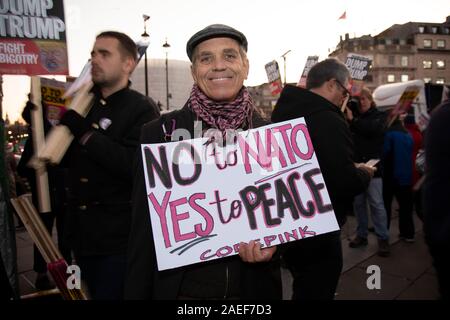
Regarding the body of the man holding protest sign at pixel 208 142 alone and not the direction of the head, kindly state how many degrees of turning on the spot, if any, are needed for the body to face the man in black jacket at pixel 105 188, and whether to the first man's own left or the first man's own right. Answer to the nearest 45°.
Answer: approximately 135° to the first man's own right

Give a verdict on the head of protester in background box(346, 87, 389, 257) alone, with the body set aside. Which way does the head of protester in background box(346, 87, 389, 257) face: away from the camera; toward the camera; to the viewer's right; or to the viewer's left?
toward the camera

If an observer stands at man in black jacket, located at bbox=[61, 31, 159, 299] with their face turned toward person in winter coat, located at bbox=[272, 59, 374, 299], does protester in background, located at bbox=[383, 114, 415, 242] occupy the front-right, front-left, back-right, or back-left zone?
front-left

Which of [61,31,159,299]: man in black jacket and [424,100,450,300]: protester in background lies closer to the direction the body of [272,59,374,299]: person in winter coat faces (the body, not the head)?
the protester in background

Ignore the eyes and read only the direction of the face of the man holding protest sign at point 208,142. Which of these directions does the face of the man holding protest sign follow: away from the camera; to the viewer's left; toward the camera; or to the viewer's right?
toward the camera

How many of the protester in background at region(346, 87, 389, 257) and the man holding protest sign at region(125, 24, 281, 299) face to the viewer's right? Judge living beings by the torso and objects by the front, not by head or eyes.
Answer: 0

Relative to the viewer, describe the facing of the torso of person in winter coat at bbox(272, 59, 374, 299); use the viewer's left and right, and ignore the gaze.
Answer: facing to the right of the viewer

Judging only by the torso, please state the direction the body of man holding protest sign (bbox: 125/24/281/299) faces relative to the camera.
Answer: toward the camera

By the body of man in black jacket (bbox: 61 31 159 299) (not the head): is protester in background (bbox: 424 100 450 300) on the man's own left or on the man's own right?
on the man's own left

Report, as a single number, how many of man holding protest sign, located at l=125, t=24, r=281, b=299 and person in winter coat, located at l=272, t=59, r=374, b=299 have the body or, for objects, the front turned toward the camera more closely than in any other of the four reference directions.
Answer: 1
